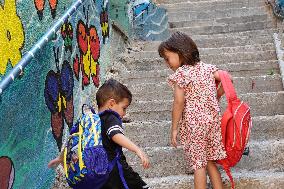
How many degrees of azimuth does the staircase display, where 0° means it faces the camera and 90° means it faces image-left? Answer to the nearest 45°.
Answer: approximately 0°

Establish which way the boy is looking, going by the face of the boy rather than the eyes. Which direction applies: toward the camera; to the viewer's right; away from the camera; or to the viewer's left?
to the viewer's right

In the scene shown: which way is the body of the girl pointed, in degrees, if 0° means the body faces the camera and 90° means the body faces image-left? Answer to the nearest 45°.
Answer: approximately 135°

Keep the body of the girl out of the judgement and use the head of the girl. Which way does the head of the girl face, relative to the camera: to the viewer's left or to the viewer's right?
to the viewer's left
